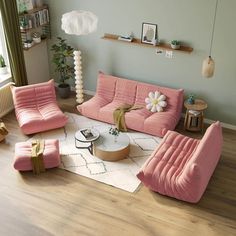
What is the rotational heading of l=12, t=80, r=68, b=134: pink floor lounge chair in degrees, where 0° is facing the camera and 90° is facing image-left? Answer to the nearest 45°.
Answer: approximately 315°

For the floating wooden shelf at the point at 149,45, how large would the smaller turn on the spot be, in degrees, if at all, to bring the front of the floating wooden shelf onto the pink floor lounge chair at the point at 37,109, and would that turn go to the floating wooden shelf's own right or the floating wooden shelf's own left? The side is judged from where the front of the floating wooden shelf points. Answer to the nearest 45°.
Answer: approximately 45° to the floating wooden shelf's own right

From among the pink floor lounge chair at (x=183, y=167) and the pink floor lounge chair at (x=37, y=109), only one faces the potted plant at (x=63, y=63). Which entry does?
the pink floor lounge chair at (x=183, y=167)

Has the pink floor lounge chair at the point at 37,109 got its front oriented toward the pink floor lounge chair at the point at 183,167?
yes

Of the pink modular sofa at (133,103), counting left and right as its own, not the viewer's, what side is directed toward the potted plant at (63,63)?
right

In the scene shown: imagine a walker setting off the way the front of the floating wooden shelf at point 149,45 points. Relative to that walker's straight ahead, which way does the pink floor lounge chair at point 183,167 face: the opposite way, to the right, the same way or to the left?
to the right

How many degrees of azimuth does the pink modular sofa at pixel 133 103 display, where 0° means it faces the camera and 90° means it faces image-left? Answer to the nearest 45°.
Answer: approximately 45°

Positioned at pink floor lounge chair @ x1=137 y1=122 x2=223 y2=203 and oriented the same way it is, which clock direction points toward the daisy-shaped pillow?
The daisy-shaped pillow is roughly at 1 o'clock from the pink floor lounge chair.

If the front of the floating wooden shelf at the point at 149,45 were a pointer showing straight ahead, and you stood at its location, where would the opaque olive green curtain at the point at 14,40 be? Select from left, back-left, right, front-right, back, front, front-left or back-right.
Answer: front-right

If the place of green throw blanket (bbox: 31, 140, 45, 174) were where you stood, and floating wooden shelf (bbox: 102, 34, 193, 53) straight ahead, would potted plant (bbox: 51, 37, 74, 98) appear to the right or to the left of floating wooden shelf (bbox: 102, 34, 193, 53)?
left

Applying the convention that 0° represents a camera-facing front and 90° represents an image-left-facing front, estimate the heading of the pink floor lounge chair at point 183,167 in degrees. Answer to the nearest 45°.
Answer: approximately 135°

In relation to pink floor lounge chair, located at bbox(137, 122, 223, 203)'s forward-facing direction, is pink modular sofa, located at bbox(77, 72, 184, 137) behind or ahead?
ahead

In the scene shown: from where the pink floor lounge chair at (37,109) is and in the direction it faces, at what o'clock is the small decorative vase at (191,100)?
The small decorative vase is roughly at 11 o'clock from the pink floor lounge chair.
